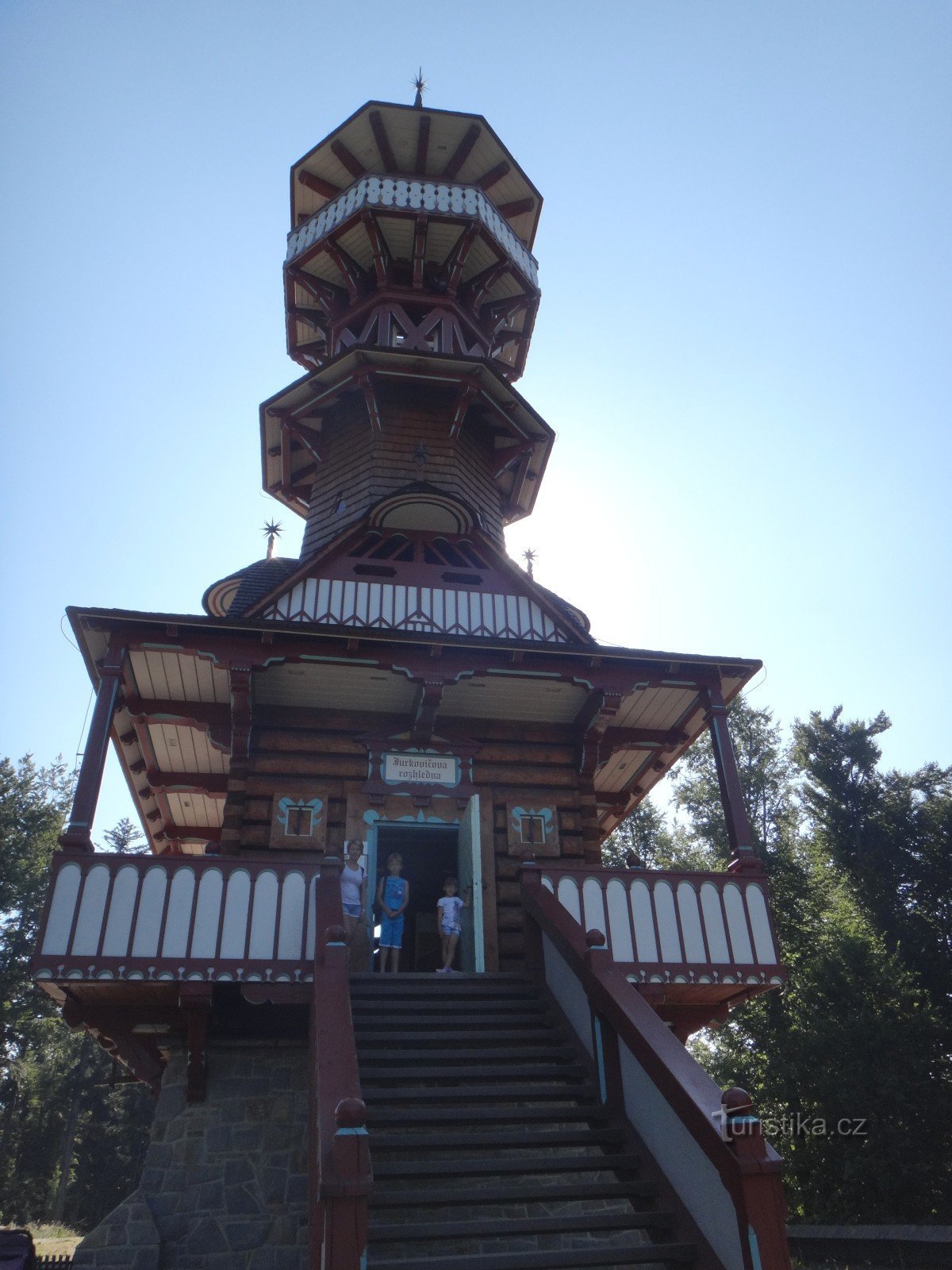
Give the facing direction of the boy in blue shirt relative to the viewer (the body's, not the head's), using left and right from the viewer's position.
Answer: facing the viewer

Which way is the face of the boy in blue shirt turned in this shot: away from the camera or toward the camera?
toward the camera

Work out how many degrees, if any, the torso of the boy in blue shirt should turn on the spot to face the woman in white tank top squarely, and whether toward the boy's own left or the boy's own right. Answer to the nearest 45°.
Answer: approximately 45° to the boy's own right

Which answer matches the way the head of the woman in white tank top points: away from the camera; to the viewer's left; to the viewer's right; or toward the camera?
toward the camera
